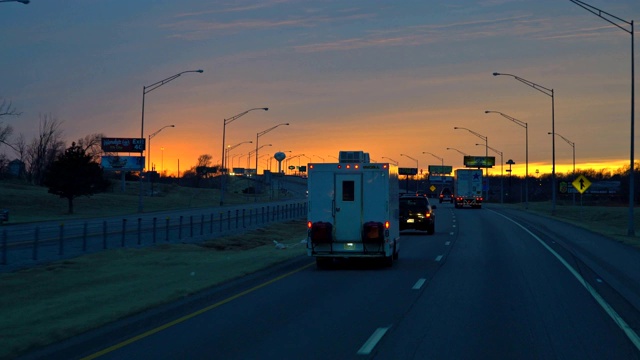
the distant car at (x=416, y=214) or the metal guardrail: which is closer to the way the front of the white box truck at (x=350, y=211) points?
the distant car

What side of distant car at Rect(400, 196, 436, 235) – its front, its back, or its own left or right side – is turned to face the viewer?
back

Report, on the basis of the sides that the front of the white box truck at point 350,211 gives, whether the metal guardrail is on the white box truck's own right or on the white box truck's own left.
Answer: on the white box truck's own left

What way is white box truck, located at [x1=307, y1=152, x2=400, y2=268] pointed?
away from the camera

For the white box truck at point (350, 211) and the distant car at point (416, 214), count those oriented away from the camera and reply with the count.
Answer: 2

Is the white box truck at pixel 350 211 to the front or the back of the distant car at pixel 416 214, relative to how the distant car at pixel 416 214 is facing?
to the back

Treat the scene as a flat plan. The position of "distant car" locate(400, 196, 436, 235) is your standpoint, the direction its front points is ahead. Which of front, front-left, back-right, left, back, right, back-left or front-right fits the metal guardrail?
back-left
